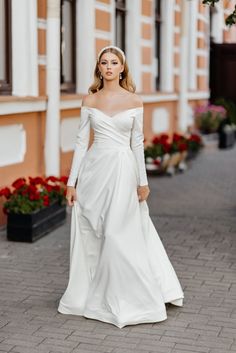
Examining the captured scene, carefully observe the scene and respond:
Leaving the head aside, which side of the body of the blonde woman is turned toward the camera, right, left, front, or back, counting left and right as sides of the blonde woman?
front

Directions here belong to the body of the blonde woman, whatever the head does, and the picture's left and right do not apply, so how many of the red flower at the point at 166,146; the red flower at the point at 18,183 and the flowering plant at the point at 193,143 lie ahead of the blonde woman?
0

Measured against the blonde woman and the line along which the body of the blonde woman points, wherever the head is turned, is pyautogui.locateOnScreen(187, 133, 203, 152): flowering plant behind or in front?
behind

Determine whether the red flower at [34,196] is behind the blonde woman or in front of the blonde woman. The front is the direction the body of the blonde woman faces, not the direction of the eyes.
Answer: behind

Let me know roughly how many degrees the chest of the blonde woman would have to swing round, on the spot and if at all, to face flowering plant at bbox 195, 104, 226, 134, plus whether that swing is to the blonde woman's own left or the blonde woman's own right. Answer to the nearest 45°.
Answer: approximately 180°

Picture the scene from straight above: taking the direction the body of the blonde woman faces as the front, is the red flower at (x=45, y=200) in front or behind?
behind

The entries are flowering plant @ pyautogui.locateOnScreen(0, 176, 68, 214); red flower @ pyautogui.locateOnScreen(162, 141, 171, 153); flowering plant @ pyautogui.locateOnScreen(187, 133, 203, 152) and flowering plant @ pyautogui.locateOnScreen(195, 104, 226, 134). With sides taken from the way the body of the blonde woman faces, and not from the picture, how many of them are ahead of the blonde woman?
0

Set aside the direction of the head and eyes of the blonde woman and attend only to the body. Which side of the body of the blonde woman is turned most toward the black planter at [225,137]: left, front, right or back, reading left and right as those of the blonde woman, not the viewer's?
back

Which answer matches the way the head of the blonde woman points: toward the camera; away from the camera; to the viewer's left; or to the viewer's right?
toward the camera

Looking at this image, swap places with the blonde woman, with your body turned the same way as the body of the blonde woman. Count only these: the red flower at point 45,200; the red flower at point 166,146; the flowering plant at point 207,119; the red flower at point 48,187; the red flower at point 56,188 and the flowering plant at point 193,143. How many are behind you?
6

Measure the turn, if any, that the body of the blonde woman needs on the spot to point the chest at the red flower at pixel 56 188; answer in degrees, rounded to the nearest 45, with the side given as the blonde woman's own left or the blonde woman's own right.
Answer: approximately 180°

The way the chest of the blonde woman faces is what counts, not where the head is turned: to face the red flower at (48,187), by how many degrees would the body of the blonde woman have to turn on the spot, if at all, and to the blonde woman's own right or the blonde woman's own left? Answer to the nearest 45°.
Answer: approximately 180°

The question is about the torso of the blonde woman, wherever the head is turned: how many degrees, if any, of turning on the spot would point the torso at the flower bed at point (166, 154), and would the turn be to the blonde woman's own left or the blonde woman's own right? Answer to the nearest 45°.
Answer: approximately 180°

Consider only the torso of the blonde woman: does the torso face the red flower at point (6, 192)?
no

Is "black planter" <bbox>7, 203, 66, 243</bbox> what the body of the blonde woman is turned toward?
no
